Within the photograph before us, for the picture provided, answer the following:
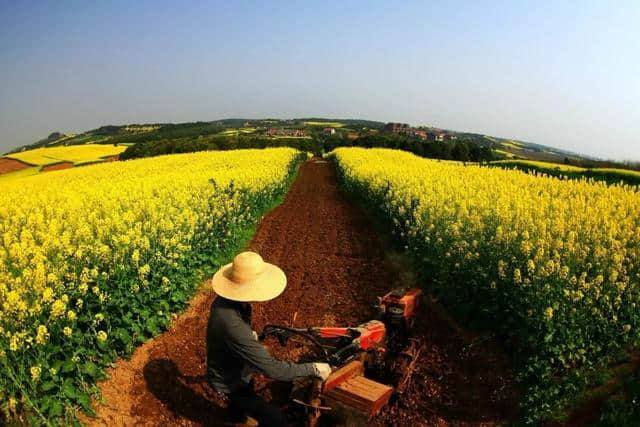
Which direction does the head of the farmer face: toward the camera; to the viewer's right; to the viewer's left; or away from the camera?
to the viewer's right

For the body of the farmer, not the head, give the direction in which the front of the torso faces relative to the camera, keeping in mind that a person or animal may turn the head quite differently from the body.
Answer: to the viewer's right

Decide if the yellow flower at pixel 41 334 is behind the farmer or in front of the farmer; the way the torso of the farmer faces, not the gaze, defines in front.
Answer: behind

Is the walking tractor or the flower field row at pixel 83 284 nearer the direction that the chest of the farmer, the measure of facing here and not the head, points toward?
the walking tractor

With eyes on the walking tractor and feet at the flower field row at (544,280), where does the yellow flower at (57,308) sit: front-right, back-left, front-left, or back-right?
front-right
